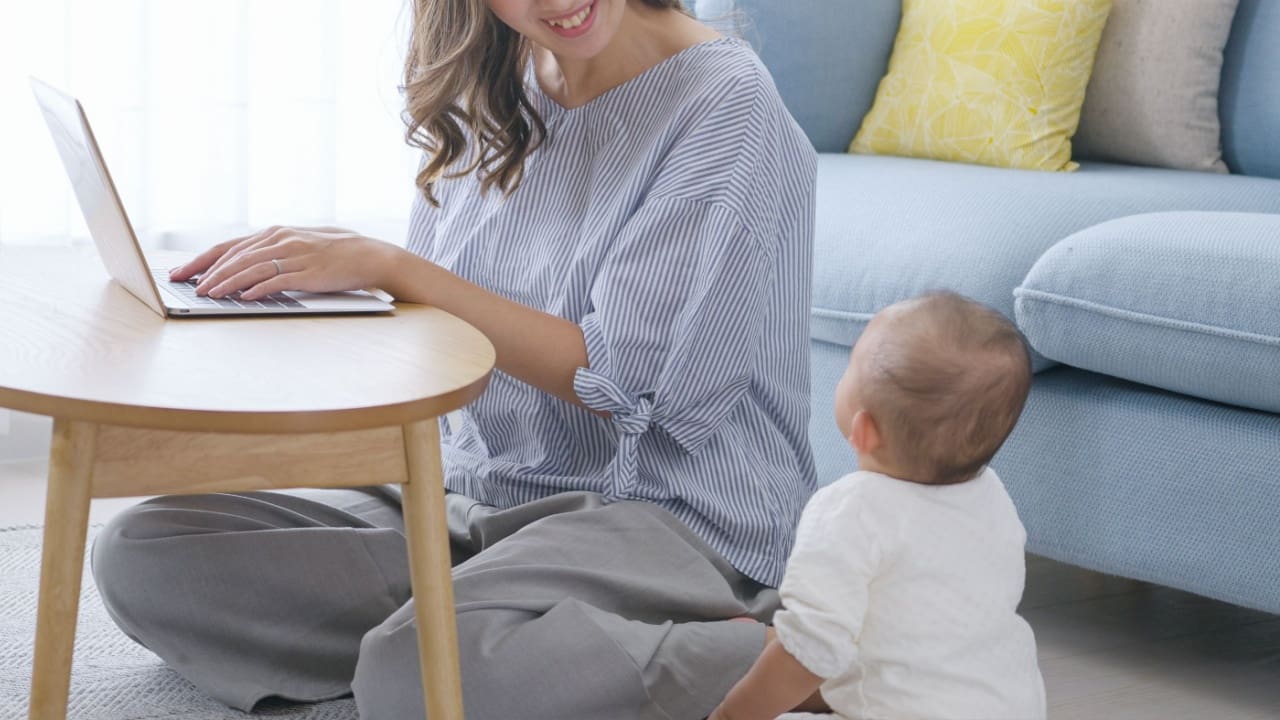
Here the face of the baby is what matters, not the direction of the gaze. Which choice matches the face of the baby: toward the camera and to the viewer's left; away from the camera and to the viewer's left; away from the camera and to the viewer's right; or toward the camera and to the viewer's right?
away from the camera and to the viewer's left

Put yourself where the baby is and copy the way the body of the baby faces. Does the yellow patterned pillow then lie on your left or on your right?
on your right

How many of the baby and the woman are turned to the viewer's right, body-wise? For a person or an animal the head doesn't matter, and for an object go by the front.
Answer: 0

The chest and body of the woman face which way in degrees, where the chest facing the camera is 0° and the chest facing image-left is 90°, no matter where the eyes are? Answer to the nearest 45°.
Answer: approximately 45°

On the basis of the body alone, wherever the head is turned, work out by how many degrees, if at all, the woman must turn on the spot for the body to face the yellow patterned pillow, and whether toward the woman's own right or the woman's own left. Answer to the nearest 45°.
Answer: approximately 180°

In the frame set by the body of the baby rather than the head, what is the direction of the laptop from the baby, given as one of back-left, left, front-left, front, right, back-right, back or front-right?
front-left

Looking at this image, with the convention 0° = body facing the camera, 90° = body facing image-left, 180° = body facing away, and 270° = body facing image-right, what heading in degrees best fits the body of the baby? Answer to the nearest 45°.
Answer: approximately 135°
